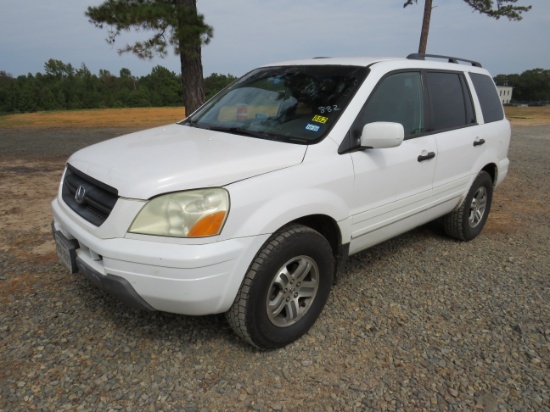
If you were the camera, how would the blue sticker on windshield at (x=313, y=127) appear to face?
facing the viewer and to the left of the viewer
